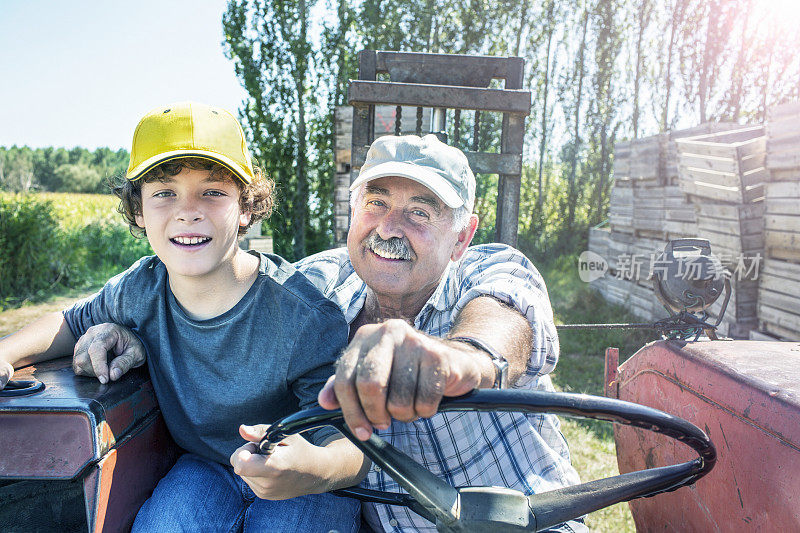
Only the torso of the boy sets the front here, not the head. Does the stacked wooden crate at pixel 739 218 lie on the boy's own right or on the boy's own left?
on the boy's own left

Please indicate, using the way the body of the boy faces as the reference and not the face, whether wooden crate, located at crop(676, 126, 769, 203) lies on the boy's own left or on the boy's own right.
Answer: on the boy's own left

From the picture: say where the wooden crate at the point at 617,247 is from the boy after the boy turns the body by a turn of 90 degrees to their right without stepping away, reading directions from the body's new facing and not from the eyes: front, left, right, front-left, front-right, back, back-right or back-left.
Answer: back-right

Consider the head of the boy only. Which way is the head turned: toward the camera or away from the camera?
toward the camera

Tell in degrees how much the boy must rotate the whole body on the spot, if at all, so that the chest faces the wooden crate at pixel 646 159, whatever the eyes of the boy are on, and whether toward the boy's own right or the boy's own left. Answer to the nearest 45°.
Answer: approximately 135° to the boy's own left

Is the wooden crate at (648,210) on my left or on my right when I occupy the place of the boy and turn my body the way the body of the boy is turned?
on my left

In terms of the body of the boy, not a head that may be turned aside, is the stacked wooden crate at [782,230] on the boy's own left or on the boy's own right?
on the boy's own left

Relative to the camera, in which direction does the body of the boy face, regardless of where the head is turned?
toward the camera
